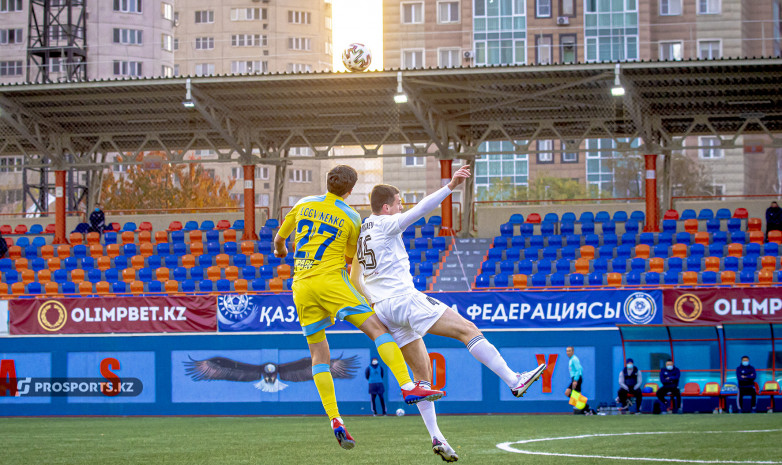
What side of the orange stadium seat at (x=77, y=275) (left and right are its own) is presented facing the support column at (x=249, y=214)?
left

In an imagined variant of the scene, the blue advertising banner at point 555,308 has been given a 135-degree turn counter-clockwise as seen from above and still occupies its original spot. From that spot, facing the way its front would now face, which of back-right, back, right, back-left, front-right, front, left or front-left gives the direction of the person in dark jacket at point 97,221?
left

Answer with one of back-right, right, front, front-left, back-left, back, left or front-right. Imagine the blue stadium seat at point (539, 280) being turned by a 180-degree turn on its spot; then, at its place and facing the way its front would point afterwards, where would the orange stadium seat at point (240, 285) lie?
left

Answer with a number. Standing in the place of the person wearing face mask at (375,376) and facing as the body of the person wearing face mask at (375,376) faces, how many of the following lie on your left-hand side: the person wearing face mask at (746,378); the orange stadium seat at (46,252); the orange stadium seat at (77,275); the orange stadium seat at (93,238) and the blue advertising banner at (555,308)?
2

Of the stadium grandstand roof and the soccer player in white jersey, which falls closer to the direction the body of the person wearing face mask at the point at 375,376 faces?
the soccer player in white jersey

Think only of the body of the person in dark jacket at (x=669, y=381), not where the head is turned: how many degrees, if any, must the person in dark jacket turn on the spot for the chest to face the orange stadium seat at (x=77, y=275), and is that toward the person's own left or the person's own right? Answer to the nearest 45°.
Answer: approximately 90° to the person's own right

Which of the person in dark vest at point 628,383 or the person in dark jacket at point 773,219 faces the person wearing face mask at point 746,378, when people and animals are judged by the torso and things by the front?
the person in dark jacket at point 773,219

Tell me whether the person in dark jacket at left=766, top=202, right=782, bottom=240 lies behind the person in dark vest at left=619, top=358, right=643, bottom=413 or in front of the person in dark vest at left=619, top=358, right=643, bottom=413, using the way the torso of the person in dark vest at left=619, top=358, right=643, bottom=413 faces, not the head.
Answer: behind

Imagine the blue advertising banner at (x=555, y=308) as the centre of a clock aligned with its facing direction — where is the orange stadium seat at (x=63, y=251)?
The orange stadium seat is roughly at 4 o'clock from the blue advertising banner.

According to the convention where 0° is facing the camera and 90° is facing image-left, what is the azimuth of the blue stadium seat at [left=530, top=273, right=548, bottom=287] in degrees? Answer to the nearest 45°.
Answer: approximately 0°

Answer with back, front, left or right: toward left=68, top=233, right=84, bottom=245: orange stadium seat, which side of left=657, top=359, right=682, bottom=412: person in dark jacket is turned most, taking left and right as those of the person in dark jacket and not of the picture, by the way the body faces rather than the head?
right

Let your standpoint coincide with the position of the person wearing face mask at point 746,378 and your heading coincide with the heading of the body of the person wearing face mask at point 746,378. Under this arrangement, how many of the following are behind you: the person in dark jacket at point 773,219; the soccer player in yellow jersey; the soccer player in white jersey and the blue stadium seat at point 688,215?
2
